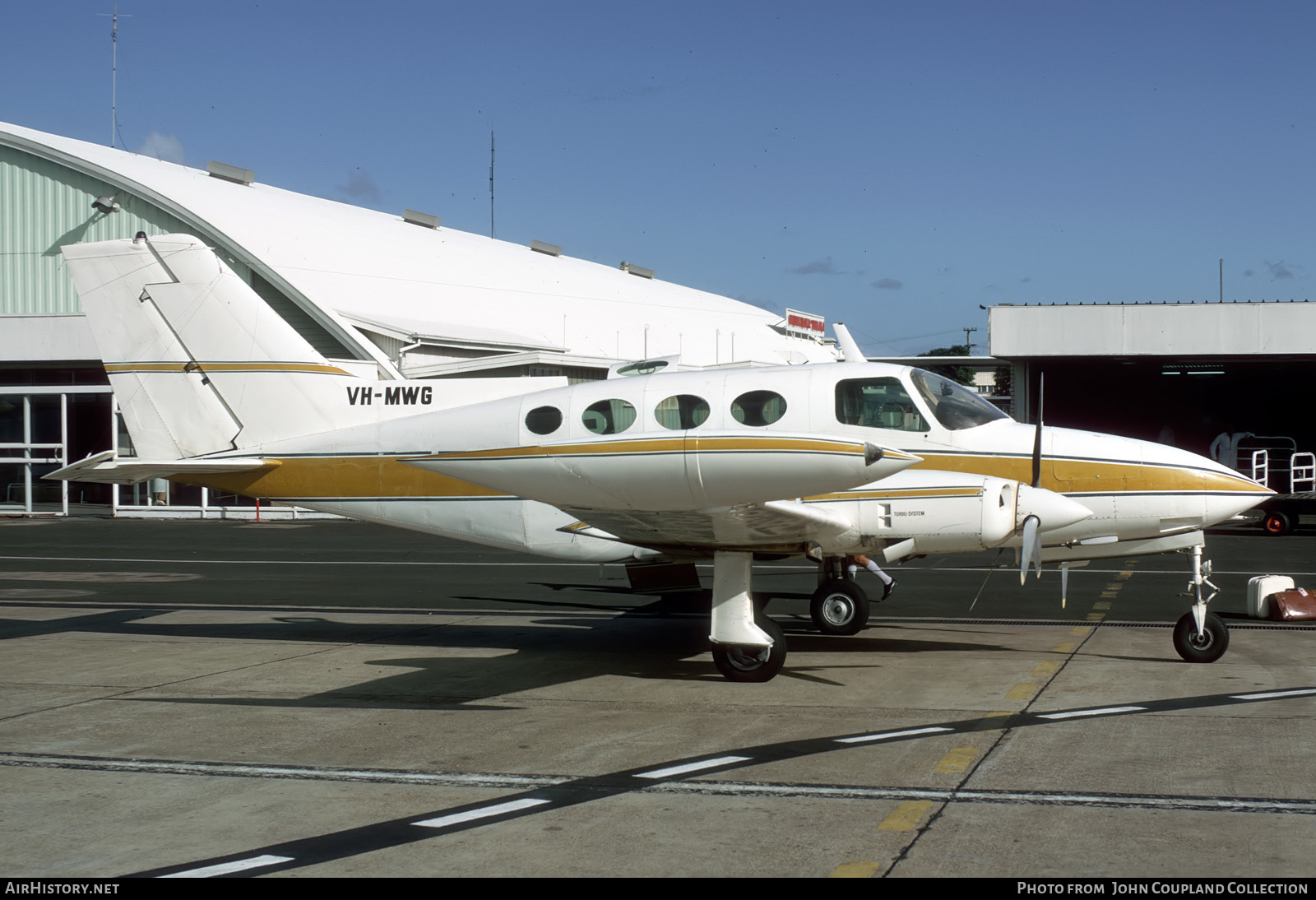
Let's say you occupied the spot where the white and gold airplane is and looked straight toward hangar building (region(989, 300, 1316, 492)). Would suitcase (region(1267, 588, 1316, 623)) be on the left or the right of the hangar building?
right

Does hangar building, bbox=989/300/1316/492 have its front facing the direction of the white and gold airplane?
yes

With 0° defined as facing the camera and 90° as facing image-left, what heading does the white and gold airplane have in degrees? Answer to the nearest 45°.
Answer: approximately 270°

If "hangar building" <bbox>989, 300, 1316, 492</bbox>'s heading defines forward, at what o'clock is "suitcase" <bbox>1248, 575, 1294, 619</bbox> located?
The suitcase is roughly at 12 o'clock from the hangar building.

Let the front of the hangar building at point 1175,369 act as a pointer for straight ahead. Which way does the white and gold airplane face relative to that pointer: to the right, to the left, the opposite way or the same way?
to the left

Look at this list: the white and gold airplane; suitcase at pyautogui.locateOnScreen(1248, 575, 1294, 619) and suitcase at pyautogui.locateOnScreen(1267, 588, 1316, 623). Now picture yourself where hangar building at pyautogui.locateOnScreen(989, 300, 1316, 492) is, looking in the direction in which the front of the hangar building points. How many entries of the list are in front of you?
3

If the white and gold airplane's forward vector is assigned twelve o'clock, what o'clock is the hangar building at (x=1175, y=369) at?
The hangar building is roughly at 10 o'clock from the white and gold airplane.

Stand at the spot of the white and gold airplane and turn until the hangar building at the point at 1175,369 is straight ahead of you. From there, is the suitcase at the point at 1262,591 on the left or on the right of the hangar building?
right

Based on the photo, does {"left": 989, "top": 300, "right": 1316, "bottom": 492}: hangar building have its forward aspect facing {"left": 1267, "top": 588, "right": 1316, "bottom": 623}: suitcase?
yes
